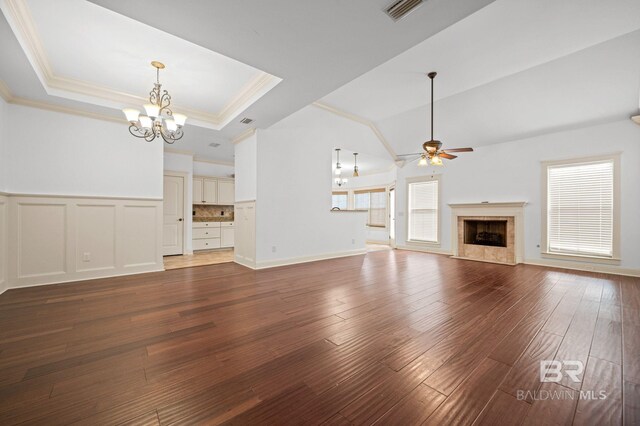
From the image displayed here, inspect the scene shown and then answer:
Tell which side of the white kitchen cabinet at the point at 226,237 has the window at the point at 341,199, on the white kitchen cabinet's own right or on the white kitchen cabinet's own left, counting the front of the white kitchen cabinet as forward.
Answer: on the white kitchen cabinet's own left

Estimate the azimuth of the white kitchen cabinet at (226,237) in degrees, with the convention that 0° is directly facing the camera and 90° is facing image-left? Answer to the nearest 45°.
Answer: approximately 0°

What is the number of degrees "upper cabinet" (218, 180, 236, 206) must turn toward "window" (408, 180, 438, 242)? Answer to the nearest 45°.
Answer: approximately 45° to its left

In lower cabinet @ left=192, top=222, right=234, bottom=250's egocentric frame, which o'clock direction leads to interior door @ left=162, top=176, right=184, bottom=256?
The interior door is roughly at 2 o'clock from the lower cabinet.

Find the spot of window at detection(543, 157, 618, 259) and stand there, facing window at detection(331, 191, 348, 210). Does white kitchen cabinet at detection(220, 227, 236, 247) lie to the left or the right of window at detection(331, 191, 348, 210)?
left

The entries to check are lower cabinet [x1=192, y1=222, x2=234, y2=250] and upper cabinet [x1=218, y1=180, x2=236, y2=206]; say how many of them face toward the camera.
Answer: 2

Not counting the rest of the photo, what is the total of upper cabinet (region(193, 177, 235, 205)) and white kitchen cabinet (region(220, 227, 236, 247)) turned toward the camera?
2

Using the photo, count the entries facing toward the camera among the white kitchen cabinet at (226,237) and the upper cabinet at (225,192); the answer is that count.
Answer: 2

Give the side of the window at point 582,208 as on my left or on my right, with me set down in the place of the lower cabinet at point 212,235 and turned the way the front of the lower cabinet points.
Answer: on my left
